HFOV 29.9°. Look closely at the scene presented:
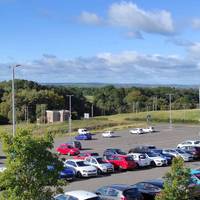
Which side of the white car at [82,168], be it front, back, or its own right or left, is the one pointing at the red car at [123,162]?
left

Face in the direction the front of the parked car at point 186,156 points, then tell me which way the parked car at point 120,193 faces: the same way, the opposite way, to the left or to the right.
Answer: the opposite way

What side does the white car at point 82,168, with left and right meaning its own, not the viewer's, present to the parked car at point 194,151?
left

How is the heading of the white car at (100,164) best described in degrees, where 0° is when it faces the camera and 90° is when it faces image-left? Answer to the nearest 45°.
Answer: approximately 315°

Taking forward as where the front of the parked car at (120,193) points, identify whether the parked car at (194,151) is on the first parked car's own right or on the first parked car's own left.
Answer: on the first parked car's own right

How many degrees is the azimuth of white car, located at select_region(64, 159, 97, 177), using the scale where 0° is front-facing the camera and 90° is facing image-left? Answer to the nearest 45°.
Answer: approximately 315°

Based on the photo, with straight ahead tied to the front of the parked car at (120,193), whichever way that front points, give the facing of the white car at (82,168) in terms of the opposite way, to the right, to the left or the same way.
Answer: the opposite way

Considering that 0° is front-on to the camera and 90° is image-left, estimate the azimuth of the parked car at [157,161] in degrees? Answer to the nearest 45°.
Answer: approximately 315°
